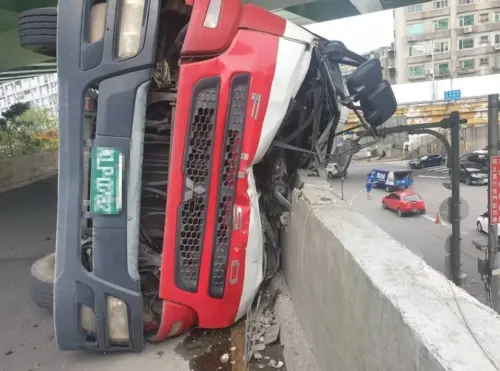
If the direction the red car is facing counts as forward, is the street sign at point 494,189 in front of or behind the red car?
behind

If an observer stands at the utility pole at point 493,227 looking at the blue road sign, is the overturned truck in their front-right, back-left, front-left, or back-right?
back-left

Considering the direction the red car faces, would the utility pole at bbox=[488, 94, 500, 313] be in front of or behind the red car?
behind
